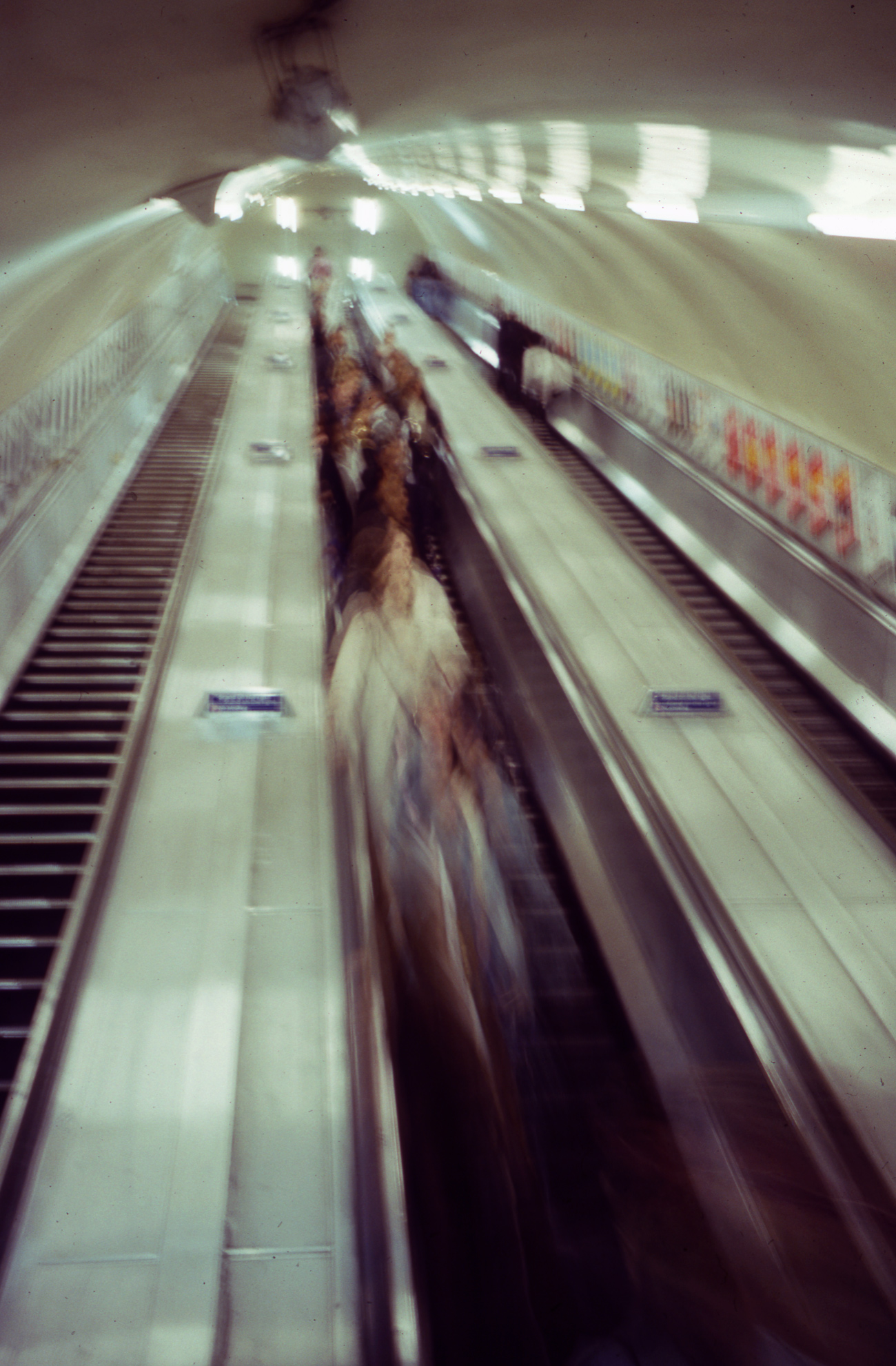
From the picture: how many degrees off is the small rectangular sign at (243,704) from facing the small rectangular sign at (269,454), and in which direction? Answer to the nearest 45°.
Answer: approximately 180°

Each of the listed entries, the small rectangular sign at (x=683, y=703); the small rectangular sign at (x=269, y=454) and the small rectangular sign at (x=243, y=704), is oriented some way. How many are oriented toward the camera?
3

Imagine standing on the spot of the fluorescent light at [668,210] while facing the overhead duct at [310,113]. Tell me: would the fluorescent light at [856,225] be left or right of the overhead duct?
left

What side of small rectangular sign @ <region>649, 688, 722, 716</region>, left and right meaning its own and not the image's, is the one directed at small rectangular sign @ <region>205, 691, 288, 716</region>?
right

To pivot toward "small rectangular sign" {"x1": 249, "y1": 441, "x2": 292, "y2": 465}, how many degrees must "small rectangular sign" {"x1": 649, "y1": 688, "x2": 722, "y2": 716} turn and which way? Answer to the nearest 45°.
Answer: approximately 135° to its right

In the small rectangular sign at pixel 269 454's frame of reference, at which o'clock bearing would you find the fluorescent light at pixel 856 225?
The fluorescent light is roughly at 11 o'clock from the small rectangular sign.

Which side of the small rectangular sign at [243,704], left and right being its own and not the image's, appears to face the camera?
front

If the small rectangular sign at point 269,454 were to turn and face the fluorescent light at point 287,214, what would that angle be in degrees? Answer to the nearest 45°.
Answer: approximately 180°

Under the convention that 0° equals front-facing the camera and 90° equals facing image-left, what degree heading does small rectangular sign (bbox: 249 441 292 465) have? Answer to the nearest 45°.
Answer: approximately 0°

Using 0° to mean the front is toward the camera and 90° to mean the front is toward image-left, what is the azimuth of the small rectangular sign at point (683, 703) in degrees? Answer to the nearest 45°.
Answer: approximately 0°

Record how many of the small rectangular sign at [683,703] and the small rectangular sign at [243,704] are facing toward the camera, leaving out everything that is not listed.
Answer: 2
